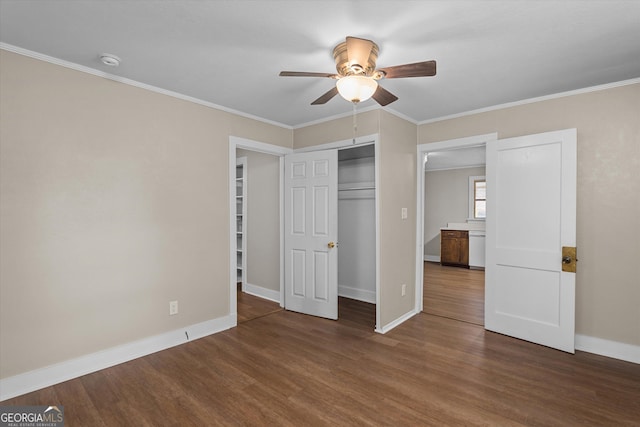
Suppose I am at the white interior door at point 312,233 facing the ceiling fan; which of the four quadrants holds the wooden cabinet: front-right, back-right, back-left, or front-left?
back-left

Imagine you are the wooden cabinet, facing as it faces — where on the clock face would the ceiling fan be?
The ceiling fan is roughly at 12 o'clock from the wooden cabinet.

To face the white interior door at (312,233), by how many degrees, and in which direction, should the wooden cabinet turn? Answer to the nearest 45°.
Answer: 0° — it already faces it

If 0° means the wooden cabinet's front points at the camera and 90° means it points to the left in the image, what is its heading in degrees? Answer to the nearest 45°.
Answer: approximately 0°

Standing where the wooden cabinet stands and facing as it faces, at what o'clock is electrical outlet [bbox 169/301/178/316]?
The electrical outlet is roughly at 1 o'clock from the wooden cabinet.

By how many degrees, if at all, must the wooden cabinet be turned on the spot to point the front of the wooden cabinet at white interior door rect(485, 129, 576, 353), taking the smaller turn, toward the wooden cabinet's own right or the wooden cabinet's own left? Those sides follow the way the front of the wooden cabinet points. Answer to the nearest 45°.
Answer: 0° — it already faces it

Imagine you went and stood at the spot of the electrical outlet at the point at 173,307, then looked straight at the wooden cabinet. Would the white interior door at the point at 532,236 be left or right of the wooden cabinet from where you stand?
right

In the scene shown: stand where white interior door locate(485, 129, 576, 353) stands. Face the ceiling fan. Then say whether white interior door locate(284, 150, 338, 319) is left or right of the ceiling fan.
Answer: right
